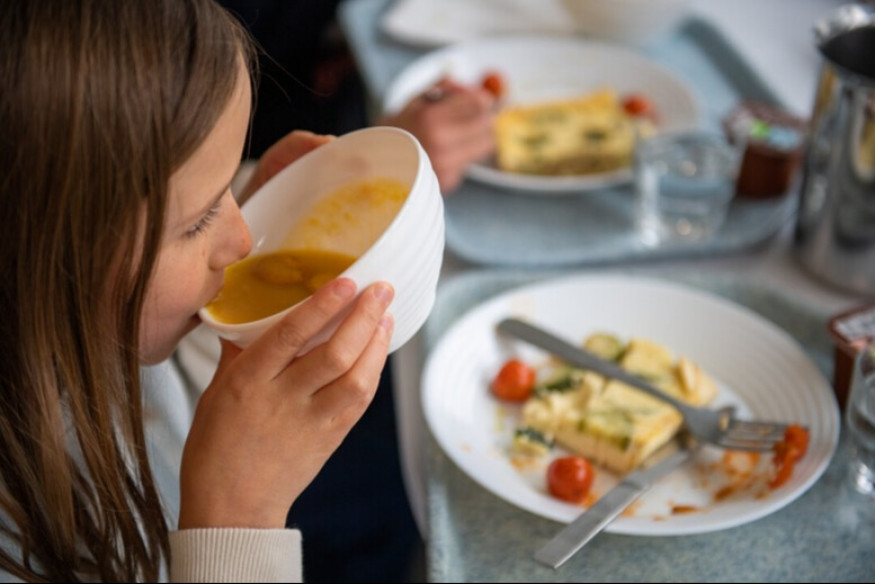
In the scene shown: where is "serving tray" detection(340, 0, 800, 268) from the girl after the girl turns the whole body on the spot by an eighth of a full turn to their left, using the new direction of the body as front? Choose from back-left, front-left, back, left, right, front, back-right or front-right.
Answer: front

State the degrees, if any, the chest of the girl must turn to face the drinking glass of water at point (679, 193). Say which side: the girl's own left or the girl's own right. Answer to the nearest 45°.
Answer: approximately 45° to the girl's own left

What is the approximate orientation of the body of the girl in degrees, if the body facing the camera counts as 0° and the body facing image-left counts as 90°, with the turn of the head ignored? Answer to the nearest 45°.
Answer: approximately 270°

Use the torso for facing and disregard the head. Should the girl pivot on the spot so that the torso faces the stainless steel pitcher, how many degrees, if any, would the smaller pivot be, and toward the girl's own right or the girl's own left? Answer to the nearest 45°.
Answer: approximately 45° to the girl's own left

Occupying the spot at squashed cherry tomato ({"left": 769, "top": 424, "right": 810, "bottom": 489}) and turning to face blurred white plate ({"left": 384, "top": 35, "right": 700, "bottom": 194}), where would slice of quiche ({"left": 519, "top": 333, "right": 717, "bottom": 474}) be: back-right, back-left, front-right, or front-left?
front-left

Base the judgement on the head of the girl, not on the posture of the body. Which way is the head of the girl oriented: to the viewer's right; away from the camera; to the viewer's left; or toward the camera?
to the viewer's right

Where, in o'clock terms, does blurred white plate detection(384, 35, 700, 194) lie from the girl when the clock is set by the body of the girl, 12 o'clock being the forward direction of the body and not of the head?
The blurred white plate is roughly at 10 o'clock from the girl.

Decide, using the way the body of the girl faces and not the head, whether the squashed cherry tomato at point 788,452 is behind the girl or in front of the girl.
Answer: in front

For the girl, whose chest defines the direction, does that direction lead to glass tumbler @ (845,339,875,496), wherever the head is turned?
yes

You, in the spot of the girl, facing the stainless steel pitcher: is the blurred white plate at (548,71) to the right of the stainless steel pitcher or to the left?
left

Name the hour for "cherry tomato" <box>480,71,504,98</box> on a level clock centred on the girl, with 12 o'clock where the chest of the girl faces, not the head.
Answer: The cherry tomato is roughly at 10 o'clock from the girl.

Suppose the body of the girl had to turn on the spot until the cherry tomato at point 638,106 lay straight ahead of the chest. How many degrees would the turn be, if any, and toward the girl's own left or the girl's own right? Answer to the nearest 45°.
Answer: approximately 45° to the girl's own left
